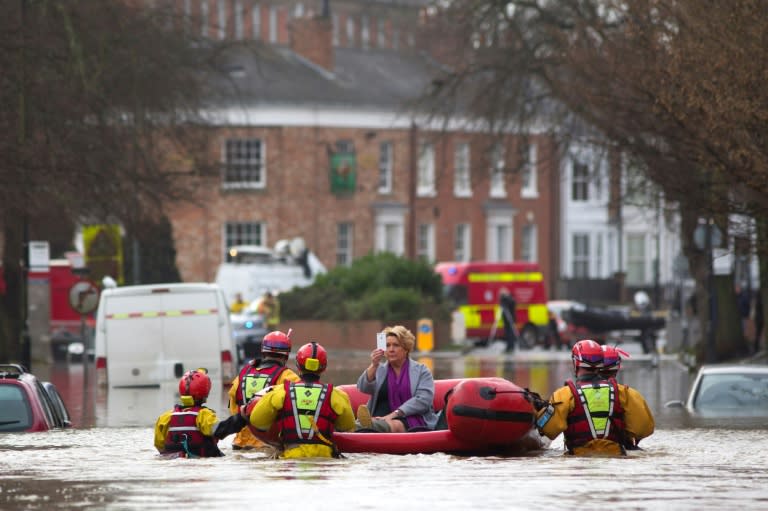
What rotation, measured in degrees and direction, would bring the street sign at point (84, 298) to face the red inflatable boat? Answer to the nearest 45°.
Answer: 0° — it already faces it

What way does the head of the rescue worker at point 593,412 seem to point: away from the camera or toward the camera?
away from the camera

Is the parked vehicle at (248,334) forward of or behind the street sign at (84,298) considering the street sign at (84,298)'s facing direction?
behind

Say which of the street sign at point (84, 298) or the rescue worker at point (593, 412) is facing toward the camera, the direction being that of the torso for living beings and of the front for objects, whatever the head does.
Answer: the street sign

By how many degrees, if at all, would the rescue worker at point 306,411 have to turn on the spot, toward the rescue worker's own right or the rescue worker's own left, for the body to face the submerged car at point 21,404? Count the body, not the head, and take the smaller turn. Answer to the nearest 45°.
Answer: approximately 45° to the rescue worker's own left

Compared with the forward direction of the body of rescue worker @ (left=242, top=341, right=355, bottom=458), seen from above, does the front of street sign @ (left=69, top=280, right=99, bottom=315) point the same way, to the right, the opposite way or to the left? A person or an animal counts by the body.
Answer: the opposite way

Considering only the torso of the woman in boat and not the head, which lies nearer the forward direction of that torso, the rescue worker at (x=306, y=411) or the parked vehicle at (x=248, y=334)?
the rescue worker

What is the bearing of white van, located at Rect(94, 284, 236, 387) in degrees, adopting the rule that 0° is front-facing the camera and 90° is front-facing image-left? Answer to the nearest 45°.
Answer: approximately 180°

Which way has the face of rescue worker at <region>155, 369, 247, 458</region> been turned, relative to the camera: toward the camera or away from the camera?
away from the camera

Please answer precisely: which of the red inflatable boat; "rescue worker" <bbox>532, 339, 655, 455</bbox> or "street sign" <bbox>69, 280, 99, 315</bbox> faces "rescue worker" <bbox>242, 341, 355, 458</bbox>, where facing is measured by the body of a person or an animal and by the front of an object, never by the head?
the street sign

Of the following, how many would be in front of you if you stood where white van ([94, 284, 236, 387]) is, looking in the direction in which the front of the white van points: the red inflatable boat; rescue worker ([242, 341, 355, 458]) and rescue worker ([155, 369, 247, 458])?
0

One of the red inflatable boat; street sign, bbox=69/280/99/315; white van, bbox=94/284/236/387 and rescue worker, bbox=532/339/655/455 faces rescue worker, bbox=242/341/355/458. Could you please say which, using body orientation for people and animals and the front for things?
the street sign

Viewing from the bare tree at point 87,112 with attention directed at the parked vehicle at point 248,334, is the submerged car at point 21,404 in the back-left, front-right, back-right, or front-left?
back-right

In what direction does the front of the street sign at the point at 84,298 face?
toward the camera

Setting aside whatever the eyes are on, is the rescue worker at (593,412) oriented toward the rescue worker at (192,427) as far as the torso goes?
no

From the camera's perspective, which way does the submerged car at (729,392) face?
toward the camera
